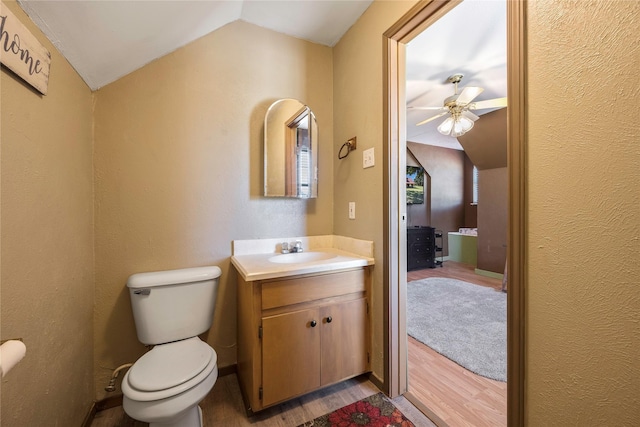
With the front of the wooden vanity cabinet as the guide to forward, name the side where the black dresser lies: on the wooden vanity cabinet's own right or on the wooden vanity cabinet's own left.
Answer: on the wooden vanity cabinet's own left

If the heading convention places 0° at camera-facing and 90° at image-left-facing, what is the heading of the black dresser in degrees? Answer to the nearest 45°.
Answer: approximately 315°

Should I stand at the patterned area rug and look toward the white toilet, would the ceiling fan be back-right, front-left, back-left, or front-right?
back-right

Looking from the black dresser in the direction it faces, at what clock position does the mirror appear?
The mirror is roughly at 2 o'clock from the black dresser.

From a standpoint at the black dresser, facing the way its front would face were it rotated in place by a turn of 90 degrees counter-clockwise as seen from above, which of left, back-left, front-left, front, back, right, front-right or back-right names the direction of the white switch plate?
back-right

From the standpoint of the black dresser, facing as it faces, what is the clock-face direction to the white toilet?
The white toilet is roughly at 2 o'clock from the black dresser.

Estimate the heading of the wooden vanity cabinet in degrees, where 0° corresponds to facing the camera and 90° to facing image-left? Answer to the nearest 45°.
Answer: approximately 315°

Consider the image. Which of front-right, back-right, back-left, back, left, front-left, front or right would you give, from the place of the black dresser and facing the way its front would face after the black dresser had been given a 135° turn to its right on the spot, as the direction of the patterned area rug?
left

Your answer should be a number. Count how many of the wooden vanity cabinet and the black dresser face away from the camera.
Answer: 0
